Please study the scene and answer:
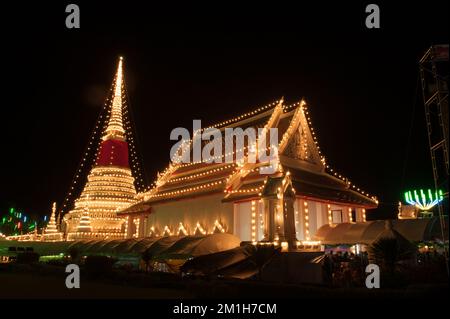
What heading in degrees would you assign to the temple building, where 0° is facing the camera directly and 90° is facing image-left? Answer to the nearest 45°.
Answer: approximately 315°

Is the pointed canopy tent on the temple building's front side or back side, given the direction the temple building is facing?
on the front side
